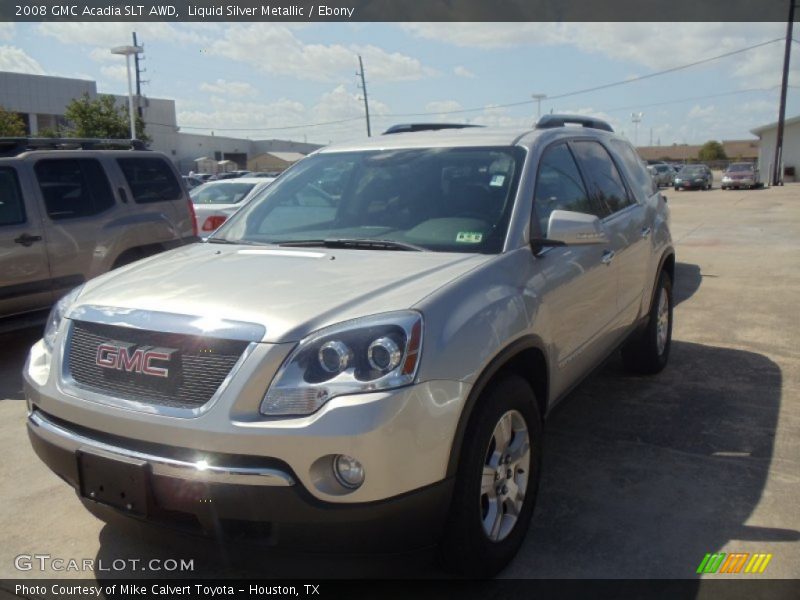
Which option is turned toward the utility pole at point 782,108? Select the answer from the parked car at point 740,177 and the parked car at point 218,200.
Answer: the parked car at point 218,200

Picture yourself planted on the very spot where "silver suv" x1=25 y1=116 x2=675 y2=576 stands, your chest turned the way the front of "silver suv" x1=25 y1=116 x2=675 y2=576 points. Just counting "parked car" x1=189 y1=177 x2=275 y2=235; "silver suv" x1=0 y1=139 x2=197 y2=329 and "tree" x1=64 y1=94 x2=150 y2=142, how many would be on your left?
0

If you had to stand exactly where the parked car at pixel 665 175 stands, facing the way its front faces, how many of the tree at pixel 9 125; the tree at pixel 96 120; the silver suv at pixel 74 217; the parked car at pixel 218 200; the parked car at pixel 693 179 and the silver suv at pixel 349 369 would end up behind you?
0

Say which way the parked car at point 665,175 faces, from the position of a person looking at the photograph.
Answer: facing the viewer and to the left of the viewer

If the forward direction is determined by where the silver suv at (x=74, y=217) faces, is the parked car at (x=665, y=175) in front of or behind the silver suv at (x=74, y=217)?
behind

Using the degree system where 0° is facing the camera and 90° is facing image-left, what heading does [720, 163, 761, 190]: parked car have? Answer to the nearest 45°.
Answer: approximately 45°

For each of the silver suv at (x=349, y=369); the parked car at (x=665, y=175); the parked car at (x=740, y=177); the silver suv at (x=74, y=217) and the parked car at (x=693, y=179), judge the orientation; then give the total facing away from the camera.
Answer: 0

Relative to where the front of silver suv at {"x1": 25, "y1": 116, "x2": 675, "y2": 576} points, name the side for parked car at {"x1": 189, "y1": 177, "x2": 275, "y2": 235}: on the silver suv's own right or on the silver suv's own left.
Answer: on the silver suv's own right

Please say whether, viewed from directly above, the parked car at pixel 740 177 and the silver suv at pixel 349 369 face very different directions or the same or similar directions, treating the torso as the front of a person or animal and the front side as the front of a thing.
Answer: same or similar directions

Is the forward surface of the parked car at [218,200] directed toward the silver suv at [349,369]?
no

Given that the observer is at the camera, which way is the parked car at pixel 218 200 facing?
facing away from the viewer and to the right of the viewer

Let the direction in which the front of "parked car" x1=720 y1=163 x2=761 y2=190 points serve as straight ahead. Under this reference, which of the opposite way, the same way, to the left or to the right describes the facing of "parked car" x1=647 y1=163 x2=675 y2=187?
the same way

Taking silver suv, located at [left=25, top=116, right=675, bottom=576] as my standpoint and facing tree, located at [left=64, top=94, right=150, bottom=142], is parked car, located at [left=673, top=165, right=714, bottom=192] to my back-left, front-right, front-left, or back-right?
front-right

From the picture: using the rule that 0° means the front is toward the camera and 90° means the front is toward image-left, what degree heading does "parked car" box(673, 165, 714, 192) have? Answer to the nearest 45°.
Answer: approximately 45°

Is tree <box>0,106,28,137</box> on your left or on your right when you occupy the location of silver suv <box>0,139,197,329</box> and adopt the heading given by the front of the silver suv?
on your right

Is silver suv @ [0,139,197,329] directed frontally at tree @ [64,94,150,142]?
no
